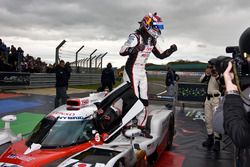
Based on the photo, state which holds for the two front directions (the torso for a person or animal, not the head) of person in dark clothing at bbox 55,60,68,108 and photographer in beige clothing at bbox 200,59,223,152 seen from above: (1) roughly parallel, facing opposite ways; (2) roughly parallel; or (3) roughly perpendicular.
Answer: roughly perpendicular

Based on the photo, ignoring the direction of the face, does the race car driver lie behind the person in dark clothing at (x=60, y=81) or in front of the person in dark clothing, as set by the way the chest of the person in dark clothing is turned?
in front

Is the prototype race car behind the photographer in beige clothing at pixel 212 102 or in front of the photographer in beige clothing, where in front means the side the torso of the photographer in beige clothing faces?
in front

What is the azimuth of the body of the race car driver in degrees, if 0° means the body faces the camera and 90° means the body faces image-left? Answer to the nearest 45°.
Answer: approximately 315°

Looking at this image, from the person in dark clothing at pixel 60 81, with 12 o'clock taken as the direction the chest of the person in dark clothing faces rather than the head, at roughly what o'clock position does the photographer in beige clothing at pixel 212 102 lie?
The photographer in beige clothing is roughly at 11 o'clock from the person in dark clothing.

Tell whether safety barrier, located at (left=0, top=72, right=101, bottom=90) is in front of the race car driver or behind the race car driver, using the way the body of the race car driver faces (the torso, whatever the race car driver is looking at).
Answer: behind

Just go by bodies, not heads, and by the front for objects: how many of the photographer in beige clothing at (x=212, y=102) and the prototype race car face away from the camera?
0

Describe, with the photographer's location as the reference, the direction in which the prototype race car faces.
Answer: facing the viewer and to the left of the viewer

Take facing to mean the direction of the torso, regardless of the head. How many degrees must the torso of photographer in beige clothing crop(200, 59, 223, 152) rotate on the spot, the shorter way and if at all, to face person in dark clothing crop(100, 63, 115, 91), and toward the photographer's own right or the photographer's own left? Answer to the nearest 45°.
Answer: approximately 90° to the photographer's own right

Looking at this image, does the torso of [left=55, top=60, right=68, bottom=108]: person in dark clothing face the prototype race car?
yes

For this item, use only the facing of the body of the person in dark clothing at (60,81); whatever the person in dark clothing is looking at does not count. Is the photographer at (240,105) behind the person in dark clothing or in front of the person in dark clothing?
in front

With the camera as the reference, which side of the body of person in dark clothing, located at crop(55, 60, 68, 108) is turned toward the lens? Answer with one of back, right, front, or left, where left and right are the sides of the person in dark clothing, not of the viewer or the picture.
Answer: front

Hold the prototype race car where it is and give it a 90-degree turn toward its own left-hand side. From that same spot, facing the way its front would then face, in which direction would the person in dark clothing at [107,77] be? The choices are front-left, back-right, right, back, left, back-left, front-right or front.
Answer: back-left

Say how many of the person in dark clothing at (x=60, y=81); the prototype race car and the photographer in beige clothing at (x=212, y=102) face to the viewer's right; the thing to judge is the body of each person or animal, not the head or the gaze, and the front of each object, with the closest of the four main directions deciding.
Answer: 0

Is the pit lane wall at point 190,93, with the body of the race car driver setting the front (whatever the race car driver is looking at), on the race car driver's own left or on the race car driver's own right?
on the race car driver's own left
